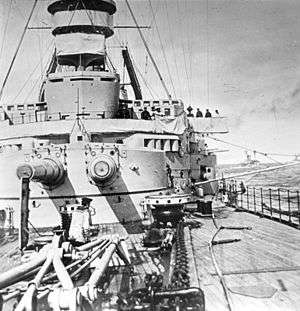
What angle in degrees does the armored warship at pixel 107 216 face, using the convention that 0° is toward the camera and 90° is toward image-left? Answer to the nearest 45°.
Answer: approximately 0°
